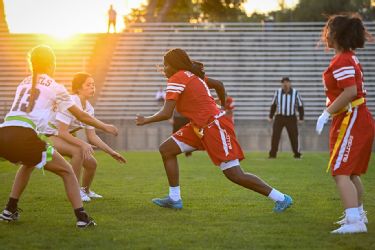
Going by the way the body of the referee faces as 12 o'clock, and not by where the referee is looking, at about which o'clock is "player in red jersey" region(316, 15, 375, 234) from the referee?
The player in red jersey is roughly at 12 o'clock from the referee.

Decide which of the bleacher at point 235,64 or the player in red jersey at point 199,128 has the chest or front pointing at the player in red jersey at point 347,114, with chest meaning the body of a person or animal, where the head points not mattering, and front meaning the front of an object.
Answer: the bleacher

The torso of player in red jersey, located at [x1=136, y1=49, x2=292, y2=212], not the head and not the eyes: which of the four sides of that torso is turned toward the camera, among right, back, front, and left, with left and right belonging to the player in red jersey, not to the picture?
left

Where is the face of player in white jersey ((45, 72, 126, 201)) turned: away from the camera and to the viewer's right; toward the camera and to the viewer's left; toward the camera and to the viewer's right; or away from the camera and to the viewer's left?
toward the camera and to the viewer's right

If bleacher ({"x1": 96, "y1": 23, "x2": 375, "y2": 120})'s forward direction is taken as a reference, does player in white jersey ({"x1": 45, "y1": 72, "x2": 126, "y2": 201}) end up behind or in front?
in front

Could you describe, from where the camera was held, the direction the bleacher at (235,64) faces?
facing the viewer

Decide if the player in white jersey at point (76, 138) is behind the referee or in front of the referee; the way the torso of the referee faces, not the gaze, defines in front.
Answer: in front

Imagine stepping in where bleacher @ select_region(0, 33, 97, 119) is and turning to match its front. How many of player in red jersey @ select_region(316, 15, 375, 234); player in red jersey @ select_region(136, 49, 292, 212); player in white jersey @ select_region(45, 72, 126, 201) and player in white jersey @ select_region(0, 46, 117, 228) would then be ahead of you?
4

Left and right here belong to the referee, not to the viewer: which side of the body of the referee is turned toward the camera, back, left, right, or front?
front

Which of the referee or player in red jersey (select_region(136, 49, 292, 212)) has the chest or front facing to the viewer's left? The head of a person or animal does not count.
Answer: the player in red jersey

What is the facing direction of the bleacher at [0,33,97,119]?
toward the camera

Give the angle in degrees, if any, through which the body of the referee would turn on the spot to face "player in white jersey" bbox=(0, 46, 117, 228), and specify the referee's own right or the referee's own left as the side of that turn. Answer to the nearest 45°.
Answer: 0° — they already face them

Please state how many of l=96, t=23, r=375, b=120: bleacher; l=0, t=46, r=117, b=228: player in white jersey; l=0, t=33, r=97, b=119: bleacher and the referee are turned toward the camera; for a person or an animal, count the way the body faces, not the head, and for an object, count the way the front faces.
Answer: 3

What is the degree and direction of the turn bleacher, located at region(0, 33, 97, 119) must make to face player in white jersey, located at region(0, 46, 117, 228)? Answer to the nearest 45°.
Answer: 0° — it already faces them

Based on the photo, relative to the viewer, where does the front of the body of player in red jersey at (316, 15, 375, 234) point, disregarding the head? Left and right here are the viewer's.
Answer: facing to the left of the viewer
